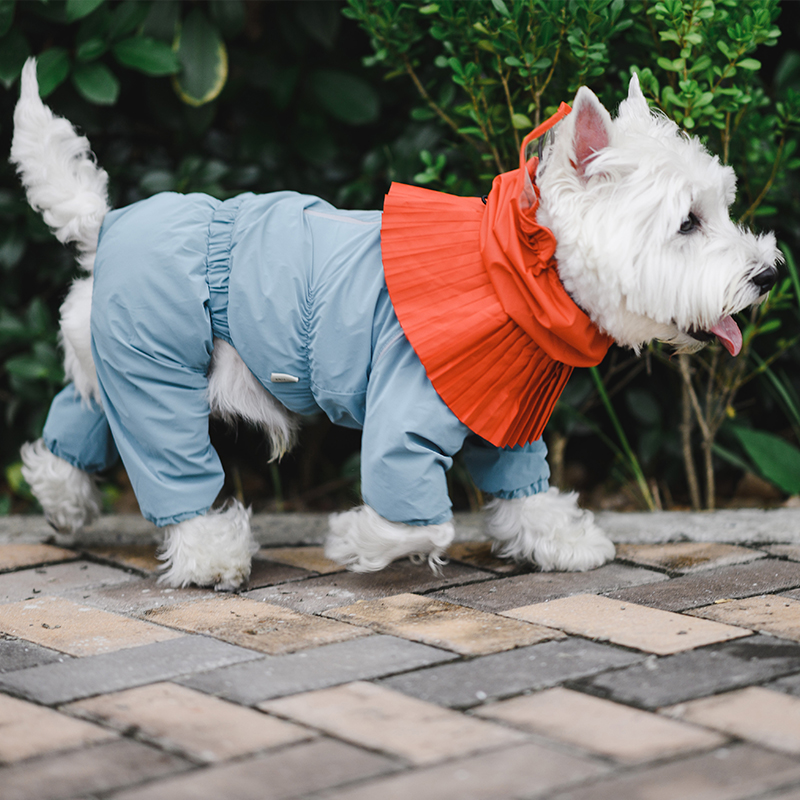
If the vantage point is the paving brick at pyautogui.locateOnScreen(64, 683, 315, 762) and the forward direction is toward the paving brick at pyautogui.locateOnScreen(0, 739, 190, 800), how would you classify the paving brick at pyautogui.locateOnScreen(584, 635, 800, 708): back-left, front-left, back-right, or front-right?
back-left

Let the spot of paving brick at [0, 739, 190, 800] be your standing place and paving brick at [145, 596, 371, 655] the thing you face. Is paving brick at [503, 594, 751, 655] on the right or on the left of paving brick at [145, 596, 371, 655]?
right

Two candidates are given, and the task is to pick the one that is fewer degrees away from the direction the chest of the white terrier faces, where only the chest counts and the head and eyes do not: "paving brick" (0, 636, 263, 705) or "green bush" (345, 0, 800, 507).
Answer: the green bush

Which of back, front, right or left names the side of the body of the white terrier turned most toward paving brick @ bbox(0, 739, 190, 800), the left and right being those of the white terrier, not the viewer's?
right

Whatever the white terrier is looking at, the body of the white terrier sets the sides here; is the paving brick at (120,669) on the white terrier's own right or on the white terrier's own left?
on the white terrier's own right

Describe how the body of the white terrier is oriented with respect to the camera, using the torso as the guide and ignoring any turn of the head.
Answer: to the viewer's right

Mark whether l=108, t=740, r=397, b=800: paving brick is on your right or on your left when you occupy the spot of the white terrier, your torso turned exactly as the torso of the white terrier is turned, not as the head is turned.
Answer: on your right

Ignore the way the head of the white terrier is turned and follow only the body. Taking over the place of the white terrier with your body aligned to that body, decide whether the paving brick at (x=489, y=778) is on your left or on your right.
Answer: on your right
